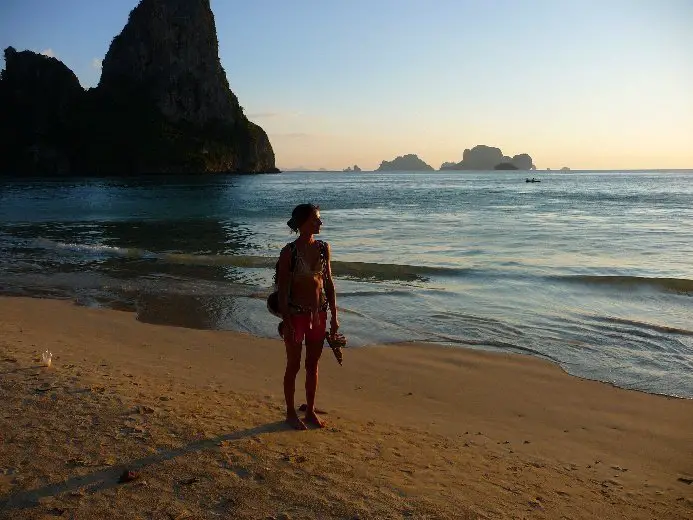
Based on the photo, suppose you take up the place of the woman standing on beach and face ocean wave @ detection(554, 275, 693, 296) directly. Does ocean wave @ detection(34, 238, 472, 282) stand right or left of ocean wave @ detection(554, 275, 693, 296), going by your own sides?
left

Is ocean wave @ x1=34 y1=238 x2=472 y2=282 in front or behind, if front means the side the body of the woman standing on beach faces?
behind

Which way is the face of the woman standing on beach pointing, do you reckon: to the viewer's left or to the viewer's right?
to the viewer's right

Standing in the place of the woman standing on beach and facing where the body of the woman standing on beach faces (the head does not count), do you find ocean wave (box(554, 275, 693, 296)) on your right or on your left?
on your left
